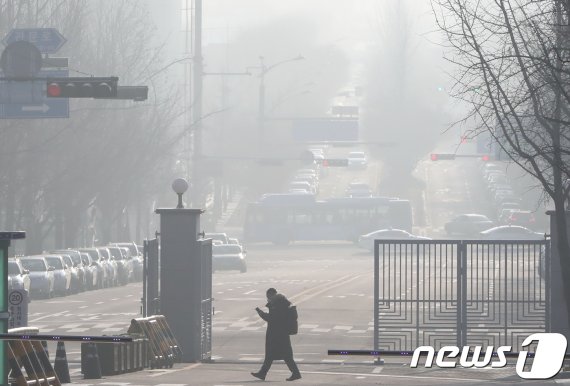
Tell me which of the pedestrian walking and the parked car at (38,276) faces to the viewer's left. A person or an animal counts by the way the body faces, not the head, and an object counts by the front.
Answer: the pedestrian walking

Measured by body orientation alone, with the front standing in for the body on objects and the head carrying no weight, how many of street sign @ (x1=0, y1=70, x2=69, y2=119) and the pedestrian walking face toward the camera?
1

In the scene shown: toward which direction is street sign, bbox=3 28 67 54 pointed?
toward the camera

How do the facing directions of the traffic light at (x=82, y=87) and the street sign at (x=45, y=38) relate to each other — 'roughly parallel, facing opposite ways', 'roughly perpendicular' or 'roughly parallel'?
roughly parallel

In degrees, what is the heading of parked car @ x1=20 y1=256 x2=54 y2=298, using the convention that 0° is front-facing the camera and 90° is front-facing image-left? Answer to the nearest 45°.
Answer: approximately 315°

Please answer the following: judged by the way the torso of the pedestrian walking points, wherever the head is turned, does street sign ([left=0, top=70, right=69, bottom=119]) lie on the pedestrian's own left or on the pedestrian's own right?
on the pedestrian's own right

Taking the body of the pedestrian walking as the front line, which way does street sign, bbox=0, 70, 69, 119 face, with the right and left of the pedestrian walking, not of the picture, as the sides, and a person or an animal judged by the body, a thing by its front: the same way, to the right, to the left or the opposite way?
to the left

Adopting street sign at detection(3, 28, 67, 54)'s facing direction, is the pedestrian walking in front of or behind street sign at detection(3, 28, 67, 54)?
in front

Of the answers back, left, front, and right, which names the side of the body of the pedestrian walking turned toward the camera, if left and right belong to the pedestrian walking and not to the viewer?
left
